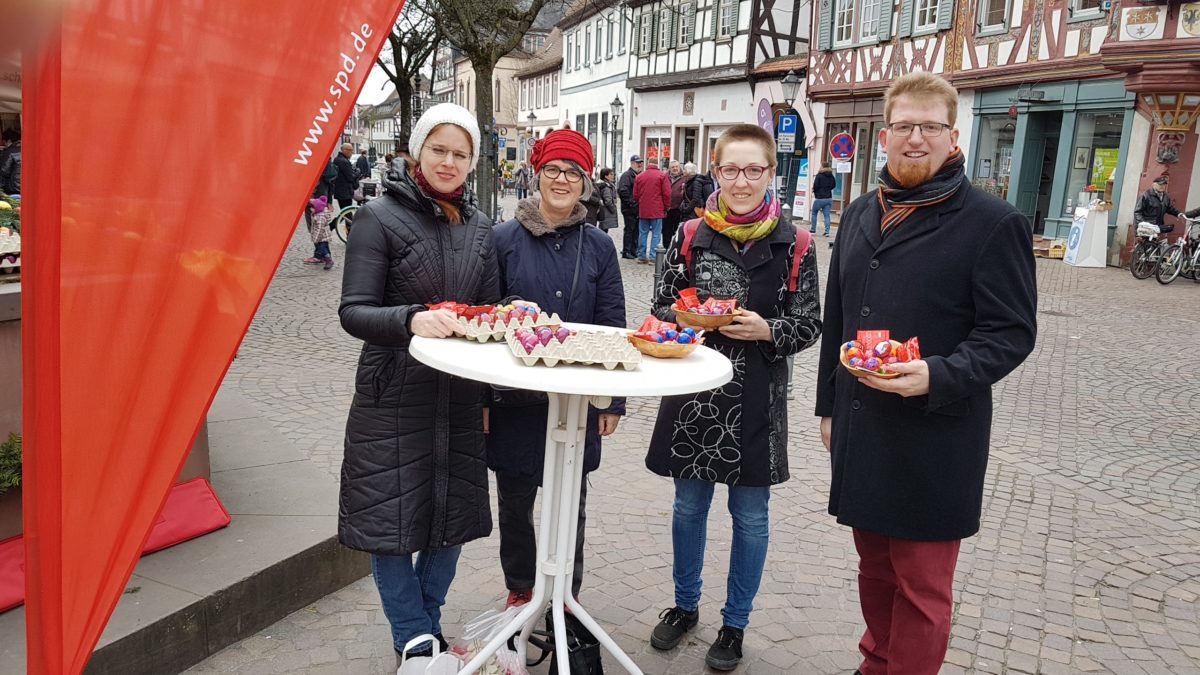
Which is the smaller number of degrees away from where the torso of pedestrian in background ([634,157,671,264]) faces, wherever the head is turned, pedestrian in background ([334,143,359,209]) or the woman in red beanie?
the pedestrian in background

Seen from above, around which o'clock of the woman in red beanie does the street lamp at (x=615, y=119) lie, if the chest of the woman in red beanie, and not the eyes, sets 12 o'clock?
The street lamp is roughly at 6 o'clock from the woman in red beanie.

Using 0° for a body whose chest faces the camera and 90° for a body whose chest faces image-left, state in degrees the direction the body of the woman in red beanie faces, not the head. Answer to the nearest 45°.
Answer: approximately 0°

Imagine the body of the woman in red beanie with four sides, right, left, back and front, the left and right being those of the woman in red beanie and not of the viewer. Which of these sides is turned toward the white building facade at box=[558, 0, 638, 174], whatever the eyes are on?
back

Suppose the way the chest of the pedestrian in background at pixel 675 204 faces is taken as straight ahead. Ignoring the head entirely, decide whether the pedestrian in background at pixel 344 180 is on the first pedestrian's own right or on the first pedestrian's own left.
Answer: on the first pedestrian's own right

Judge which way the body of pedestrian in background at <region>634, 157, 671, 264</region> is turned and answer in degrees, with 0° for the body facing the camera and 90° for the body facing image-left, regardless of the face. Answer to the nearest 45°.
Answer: approximately 180°

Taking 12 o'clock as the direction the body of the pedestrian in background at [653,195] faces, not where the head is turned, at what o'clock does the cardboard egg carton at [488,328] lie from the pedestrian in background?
The cardboard egg carton is roughly at 6 o'clock from the pedestrian in background.

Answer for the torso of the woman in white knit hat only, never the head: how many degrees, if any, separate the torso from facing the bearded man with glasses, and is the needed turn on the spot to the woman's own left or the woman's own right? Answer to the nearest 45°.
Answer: approximately 45° to the woman's own left

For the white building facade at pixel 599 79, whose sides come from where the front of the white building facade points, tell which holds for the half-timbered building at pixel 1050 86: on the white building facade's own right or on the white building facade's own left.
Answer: on the white building facade's own left
